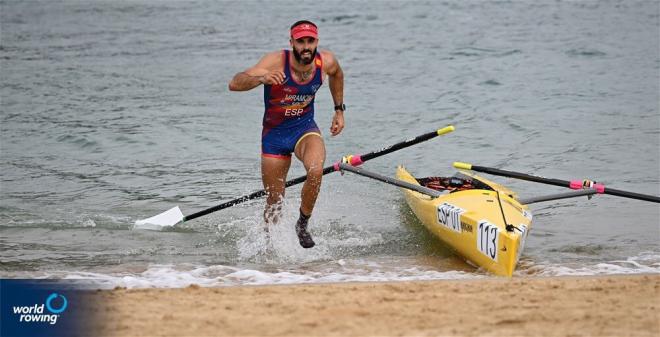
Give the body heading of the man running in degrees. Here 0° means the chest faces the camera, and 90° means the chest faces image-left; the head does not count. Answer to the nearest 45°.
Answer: approximately 0°

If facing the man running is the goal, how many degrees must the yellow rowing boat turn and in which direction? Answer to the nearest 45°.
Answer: approximately 135° to its right

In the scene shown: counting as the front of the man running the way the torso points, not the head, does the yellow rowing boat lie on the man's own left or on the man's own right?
on the man's own left

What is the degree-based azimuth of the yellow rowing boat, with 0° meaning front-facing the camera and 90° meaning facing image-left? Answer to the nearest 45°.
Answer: approximately 315°
